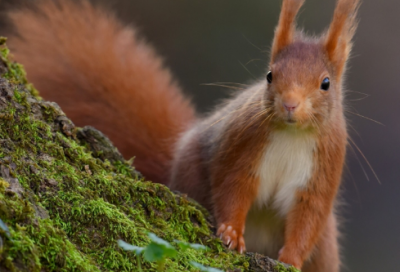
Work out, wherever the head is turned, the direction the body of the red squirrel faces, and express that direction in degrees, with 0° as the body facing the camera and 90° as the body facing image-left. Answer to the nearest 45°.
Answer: approximately 315°

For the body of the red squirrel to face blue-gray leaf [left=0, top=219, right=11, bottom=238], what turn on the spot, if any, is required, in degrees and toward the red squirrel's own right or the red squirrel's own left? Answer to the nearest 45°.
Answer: approximately 90° to the red squirrel's own right

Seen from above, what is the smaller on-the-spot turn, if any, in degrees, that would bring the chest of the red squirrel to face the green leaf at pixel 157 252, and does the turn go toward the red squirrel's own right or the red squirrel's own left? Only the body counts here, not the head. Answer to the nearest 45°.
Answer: approximately 45° to the red squirrel's own right
